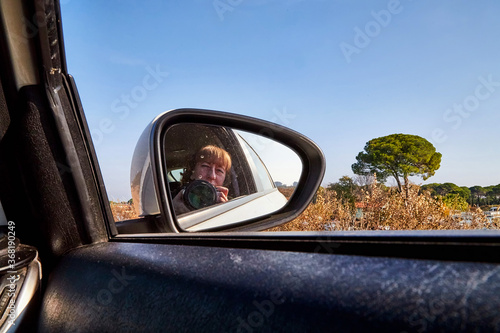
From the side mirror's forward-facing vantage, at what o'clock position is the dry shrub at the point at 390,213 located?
The dry shrub is roughly at 8 o'clock from the side mirror.

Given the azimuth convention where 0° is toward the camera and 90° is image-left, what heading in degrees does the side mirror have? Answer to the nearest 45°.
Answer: approximately 0°
